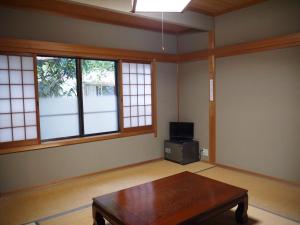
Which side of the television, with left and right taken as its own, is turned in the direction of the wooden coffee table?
front

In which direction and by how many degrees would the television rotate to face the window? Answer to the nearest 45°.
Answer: approximately 45° to its right

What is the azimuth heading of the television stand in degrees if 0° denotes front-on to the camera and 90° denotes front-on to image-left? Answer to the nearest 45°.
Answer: approximately 45°

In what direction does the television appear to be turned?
toward the camera

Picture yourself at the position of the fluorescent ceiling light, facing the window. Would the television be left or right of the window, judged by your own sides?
right

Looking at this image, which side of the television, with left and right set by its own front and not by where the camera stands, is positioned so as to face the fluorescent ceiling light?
front

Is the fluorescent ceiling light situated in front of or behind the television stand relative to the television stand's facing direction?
in front
